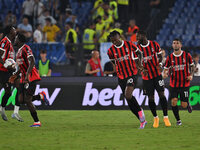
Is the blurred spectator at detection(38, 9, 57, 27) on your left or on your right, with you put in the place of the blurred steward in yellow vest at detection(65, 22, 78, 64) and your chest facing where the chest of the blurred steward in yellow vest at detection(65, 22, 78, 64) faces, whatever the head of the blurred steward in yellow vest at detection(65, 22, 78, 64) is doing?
on your right

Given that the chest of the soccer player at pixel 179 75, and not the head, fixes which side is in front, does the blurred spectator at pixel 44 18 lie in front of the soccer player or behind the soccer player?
behind

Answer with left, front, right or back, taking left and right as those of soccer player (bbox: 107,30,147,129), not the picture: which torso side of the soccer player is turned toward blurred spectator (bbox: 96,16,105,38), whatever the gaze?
back

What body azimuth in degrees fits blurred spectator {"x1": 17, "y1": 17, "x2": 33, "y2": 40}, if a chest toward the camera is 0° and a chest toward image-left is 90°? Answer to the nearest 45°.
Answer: approximately 0°
